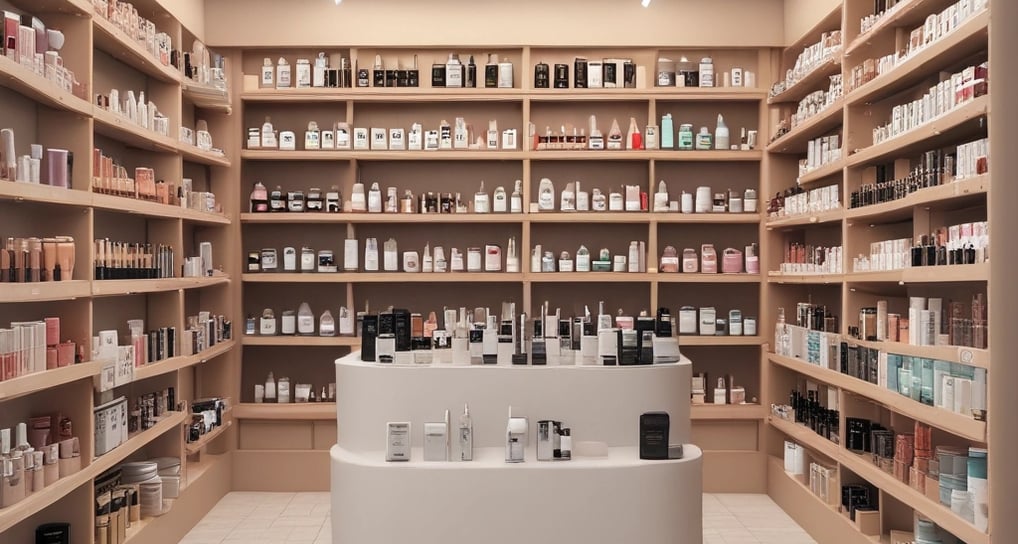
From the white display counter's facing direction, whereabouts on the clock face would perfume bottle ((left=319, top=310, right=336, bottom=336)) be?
The perfume bottle is roughly at 5 o'clock from the white display counter.

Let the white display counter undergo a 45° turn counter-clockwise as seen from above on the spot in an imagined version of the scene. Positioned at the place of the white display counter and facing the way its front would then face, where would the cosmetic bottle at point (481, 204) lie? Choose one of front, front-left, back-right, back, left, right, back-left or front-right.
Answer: back-left

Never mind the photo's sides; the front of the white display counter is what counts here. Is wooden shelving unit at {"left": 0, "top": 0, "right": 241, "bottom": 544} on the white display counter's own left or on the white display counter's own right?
on the white display counter's own right

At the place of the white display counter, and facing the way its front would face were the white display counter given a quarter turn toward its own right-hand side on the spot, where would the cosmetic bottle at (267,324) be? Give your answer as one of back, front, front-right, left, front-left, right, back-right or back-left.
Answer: front-right

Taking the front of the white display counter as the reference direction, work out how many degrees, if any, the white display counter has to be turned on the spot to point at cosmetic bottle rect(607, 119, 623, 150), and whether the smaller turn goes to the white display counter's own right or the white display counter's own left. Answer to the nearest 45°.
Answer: approximately 180°

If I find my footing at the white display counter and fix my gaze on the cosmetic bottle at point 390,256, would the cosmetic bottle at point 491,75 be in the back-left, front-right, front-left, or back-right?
front-right

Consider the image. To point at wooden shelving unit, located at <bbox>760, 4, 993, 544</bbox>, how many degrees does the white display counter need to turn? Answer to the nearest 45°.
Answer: approximately 90° to its left

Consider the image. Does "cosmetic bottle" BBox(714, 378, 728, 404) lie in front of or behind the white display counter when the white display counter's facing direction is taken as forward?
behind

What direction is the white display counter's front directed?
toward the camera

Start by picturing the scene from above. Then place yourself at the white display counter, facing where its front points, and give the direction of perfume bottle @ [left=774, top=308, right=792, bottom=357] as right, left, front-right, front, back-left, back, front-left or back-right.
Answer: back-left

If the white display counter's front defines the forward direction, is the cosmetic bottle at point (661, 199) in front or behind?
behind

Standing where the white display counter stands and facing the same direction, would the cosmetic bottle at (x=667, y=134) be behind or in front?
behind
